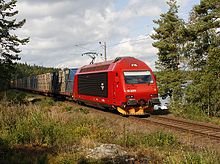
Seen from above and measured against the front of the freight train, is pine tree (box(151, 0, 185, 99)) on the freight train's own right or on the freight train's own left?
on the freight train's own left

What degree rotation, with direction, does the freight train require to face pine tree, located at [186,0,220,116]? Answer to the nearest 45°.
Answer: approximately 90° to its left

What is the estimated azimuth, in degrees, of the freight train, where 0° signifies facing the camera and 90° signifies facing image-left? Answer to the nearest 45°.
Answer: approximately 315°
